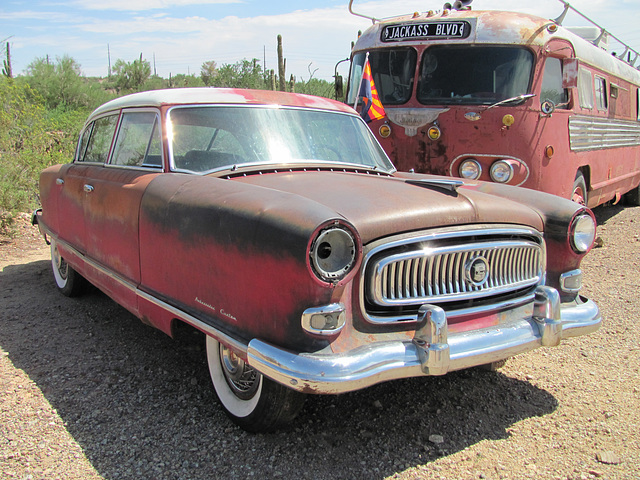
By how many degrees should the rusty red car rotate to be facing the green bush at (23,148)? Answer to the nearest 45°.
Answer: approximately 180°

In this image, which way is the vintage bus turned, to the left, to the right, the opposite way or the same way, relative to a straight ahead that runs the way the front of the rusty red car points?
to the right

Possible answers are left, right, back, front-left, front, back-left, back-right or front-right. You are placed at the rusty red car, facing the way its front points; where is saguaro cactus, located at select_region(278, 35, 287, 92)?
back-left

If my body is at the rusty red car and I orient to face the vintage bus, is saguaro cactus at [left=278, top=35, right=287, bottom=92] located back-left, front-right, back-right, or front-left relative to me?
front-left

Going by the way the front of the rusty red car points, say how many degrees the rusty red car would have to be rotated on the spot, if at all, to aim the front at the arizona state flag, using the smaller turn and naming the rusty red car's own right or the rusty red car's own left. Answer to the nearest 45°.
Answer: approximately 135° to the rusty red car's own left

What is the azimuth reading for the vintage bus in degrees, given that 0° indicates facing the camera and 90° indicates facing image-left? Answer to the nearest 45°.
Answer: approximately 45°

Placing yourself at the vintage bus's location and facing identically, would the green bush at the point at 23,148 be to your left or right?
on your right

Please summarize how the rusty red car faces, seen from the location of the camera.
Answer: facing the viewer and to the right of the viewer
